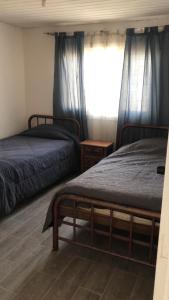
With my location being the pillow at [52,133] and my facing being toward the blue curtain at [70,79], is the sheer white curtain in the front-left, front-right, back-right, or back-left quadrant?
front-right

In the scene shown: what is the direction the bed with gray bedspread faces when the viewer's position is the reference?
facing the viewer and to the left of the viewer

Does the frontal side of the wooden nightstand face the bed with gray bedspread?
no

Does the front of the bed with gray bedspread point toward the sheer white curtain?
no

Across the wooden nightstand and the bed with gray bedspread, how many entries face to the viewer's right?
0

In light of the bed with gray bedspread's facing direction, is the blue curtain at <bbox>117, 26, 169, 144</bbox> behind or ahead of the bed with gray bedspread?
behind

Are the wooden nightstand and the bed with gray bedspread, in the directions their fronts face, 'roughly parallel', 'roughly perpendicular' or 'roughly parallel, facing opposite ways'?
roughly parallel

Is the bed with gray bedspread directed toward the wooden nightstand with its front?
no

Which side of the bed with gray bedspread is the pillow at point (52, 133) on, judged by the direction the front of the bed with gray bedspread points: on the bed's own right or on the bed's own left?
on the bed's own right

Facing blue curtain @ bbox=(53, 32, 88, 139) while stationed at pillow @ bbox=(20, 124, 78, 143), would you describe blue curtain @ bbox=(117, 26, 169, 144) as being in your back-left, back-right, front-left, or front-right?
front-right

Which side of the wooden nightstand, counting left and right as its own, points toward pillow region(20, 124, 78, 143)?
right

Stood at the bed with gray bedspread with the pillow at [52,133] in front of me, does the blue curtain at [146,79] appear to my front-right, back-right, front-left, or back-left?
front-right

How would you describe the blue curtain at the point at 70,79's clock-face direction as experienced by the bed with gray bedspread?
The blue curtain is roughly at 4 o'clock from the bed with gray bedspread.
